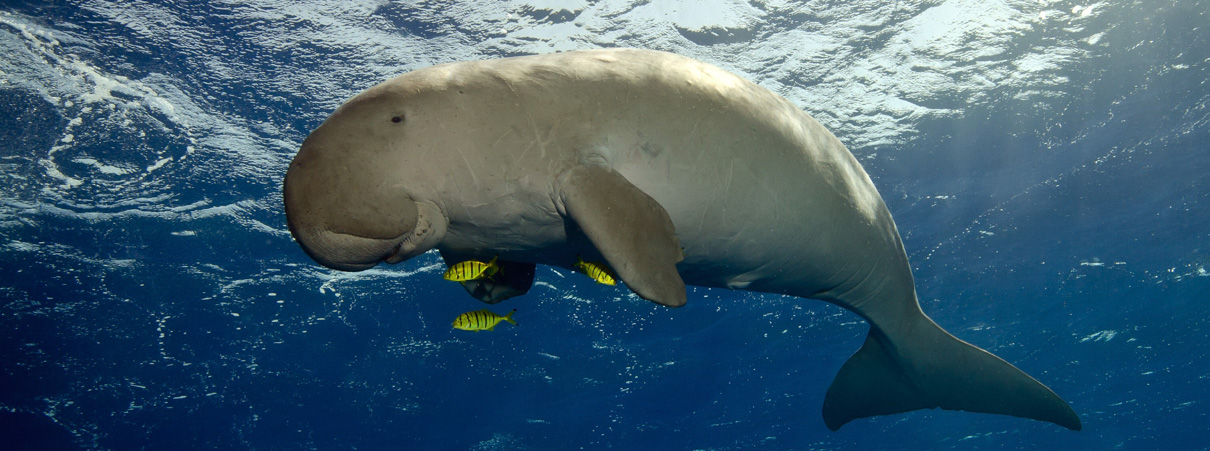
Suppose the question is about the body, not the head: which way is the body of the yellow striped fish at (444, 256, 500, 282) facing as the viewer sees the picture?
to the viewer's left

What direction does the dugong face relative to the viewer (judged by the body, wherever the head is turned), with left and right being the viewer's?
facing to the left of the viewer
